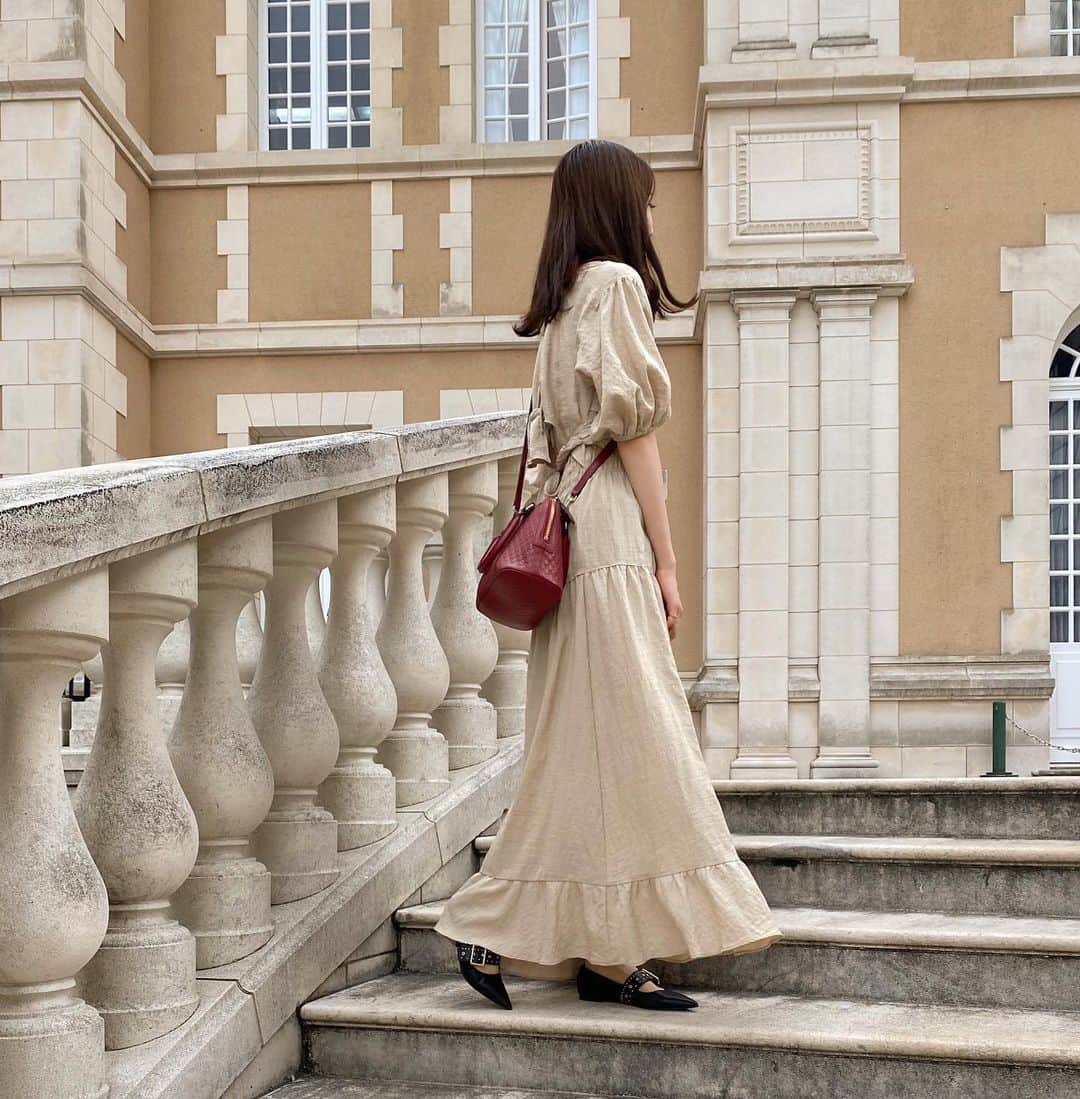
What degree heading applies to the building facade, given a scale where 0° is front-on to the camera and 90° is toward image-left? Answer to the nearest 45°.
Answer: approximately 0°

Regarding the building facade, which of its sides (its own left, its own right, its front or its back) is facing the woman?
front

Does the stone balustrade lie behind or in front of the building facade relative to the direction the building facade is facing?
in front

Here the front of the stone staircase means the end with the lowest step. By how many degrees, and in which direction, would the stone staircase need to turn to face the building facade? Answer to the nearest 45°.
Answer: approximately 180°

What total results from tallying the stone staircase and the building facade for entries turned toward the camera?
2

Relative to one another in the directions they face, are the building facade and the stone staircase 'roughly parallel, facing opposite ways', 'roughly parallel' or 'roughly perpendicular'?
roughly parallel

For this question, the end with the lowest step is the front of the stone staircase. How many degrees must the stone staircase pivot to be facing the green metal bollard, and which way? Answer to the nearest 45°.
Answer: approximately 180°

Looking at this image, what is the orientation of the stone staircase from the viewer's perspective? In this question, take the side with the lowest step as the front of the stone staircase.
toward the camera

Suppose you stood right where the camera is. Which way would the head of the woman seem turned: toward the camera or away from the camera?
away from the camera
